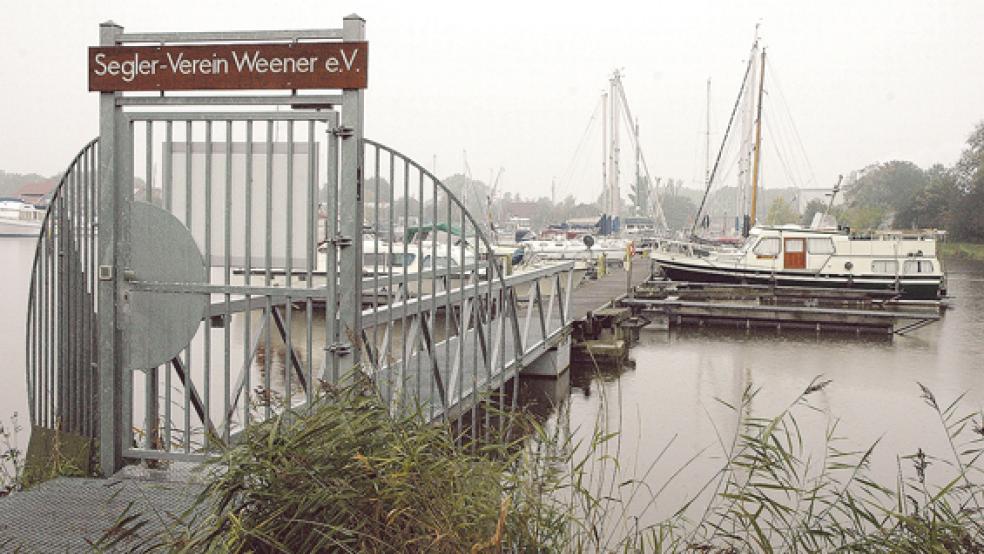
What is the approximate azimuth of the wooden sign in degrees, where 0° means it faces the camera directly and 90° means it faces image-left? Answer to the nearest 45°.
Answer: approximately 0°

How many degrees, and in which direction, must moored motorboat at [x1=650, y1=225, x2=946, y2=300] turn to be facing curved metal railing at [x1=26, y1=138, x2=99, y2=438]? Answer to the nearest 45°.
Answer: approximately 90° to its left

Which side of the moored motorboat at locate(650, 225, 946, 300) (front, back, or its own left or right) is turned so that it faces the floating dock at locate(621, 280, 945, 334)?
left

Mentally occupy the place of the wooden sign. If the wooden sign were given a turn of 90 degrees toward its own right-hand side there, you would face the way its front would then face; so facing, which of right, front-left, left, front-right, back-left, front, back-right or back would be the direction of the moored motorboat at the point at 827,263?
back-right

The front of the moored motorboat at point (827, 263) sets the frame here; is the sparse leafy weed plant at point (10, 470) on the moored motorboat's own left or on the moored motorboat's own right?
on the moored motorboat's own left

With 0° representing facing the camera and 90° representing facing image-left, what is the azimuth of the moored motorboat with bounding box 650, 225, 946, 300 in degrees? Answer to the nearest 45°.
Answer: approximately 90°

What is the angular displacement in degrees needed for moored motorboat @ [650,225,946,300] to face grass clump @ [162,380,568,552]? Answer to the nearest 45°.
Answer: approximately 90° to its left

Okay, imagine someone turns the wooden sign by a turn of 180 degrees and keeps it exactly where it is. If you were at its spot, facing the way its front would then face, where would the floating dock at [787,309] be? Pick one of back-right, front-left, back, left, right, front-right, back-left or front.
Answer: front-right
